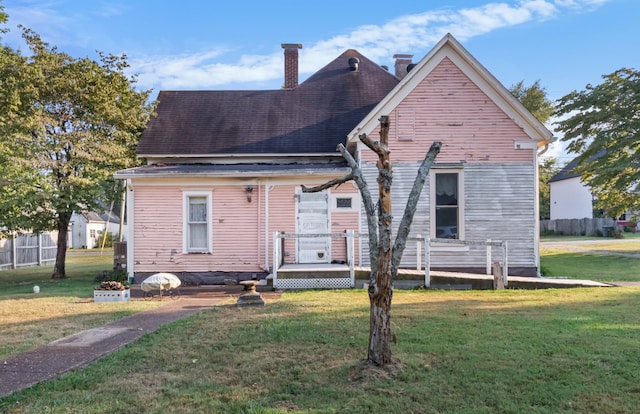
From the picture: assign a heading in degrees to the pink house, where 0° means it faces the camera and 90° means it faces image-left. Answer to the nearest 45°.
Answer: approximately 0°

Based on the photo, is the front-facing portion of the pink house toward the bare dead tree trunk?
yes

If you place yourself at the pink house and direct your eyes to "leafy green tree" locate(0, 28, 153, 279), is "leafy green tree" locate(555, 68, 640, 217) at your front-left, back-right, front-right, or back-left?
back-right

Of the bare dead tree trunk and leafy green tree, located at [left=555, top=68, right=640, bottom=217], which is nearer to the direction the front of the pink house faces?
the bare dead tree trunk

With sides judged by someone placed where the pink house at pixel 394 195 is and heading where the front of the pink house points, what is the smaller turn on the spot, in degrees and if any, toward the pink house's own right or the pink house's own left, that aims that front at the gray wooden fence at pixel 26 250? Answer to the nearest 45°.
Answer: approximately 135° to the pink house's own right

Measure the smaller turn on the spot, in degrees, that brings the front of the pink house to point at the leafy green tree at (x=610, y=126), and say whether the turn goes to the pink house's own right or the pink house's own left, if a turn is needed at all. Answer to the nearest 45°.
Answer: approximately 135° to the pink house's own left

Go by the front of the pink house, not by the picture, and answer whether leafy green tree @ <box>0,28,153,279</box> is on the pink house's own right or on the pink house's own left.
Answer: on the pink house's own right
